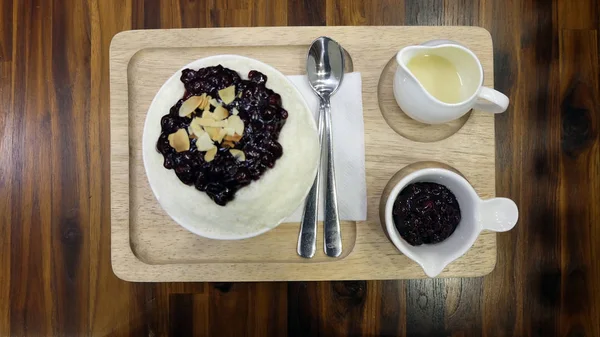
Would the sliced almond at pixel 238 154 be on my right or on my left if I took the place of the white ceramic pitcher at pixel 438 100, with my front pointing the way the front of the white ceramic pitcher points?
on my left

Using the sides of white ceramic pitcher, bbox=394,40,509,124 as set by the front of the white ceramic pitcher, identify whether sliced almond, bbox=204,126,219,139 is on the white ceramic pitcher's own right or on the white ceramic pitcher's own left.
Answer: on the white ceramic pitcher's own left

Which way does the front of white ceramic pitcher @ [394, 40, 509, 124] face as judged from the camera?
facing away from the viewer and to the left of the viewer

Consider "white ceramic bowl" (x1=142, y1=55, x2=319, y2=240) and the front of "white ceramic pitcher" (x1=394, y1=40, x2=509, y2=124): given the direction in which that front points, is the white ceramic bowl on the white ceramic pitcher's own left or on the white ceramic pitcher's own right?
on the white ceramic pitcher's own left
